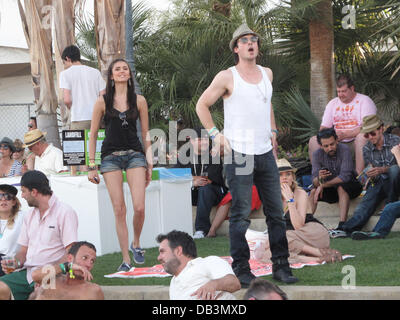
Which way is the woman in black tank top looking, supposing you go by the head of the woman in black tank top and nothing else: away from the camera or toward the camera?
toward the camera

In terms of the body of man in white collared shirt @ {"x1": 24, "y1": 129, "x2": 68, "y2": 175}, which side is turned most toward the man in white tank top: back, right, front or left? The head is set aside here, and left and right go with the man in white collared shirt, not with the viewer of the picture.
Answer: left

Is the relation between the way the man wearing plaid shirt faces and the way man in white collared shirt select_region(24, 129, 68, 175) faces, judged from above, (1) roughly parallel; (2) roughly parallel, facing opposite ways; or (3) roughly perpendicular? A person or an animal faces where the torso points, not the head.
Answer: roughly parallel

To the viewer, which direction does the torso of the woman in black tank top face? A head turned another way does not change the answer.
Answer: toward the camera

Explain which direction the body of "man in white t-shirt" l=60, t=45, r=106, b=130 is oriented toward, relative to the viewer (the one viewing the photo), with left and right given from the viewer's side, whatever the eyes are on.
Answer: facing away from the viewer and to the left of the viewer

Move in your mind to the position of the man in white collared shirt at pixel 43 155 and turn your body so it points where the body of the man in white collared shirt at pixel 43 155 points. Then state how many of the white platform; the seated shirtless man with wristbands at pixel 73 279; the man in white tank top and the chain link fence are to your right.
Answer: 1

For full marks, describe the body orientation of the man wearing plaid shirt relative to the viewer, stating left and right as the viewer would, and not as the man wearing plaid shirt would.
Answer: facing the viewer and to the left of the viewer

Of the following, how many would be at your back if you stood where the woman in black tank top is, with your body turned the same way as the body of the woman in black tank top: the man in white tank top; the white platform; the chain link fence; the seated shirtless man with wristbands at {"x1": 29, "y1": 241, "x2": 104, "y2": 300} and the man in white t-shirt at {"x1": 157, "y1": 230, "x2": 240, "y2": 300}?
2
